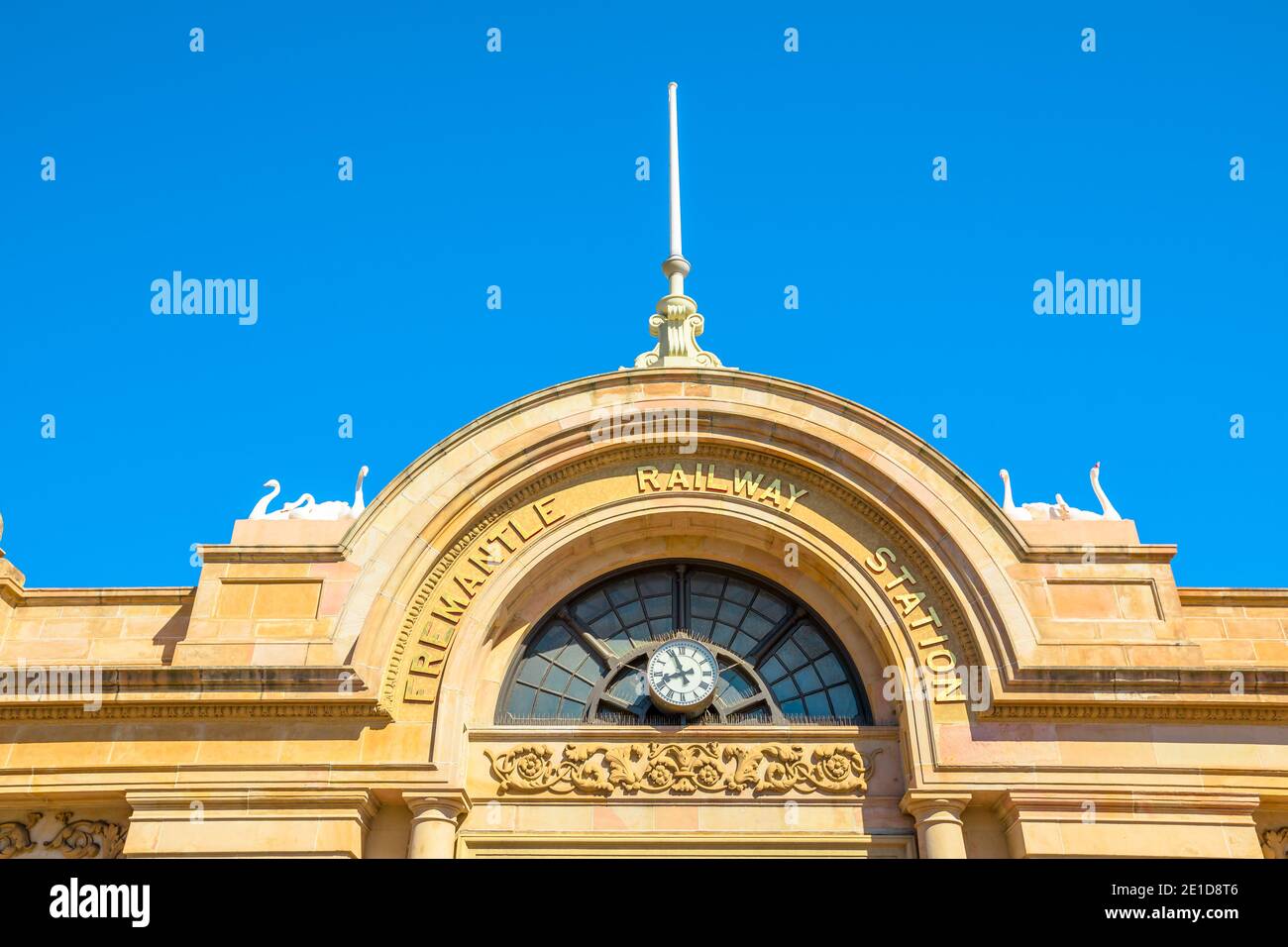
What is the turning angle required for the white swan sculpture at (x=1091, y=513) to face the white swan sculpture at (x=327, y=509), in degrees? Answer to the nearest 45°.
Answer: approximately 180°

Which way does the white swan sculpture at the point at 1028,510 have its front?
to the viewer's left

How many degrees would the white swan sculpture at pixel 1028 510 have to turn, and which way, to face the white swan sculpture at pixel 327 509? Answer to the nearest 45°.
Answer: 0° — it already faces it

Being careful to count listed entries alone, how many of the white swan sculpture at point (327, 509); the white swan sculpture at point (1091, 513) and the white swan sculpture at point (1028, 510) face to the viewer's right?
2

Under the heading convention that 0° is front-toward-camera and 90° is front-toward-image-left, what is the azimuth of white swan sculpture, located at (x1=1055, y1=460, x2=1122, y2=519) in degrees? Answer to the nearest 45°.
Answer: approximately 270°

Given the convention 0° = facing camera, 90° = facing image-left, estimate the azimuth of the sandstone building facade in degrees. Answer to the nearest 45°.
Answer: approximately 0°

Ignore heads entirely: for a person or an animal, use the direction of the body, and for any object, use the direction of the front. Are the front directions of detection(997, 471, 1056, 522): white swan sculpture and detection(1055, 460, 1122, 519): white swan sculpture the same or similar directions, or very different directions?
very different directions

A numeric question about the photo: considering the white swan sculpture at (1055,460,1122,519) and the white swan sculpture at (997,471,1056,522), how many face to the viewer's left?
1

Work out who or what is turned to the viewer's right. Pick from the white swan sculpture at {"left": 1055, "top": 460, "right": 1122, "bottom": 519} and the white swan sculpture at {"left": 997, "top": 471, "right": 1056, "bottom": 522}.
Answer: the white swan sculpture at {"left": 1055, "top": 460, "right": 1122, "bottom": 519}
